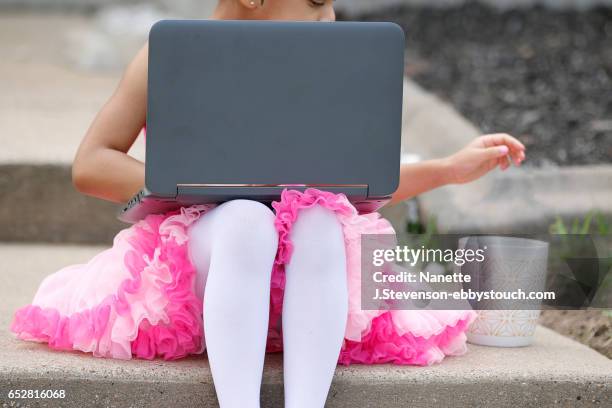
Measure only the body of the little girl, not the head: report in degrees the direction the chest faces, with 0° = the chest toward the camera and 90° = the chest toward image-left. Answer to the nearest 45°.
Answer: approximately 0°
